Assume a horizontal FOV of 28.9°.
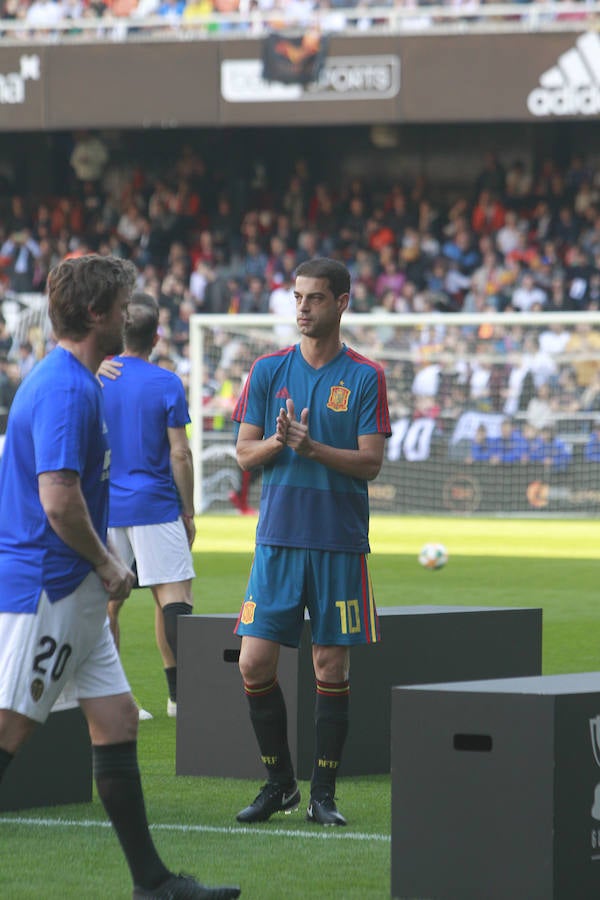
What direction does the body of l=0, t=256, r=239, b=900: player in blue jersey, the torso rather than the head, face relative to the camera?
to the viewer's right

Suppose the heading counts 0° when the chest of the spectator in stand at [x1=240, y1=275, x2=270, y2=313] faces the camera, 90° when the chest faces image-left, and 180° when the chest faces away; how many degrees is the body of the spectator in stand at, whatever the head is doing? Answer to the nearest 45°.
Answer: approximately 0°

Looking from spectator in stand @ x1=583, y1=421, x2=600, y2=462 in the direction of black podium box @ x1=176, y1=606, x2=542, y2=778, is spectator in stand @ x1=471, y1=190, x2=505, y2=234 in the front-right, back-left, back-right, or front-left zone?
back-right

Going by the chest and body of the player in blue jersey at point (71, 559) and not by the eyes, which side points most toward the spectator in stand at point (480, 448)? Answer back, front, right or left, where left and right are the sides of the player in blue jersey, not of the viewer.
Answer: left

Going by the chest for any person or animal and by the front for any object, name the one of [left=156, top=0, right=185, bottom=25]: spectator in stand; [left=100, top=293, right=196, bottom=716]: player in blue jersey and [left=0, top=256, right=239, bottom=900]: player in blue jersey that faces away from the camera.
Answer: [left=100, top=293, right=196, bottom=716]: player in blue jersey

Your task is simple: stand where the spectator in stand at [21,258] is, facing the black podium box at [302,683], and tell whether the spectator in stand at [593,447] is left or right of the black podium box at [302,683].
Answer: left

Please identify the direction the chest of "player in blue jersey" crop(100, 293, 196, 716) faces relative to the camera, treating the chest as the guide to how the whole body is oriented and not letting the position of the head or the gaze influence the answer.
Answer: away from the camera

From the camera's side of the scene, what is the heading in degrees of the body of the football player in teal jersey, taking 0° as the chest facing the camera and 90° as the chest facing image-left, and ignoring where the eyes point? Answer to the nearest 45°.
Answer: approximately 0°

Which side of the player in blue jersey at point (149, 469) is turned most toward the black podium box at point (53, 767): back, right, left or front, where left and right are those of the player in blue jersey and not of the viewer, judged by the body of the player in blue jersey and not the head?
back
